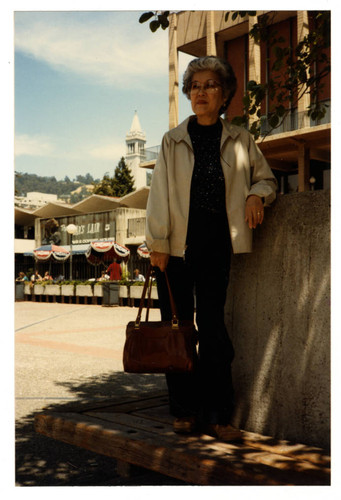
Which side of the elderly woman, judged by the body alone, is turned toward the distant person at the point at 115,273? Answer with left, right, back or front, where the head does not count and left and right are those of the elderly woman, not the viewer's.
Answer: back

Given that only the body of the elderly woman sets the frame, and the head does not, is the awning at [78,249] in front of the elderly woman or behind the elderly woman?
behind

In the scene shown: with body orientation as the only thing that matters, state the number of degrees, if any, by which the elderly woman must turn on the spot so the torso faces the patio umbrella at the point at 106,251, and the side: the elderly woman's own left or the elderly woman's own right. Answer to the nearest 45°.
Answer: approximately 180°

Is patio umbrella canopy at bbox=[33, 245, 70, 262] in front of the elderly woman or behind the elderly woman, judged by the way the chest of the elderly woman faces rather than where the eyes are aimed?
behind

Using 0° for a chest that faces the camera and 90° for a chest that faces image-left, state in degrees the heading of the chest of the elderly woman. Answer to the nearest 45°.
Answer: approximately 0°
